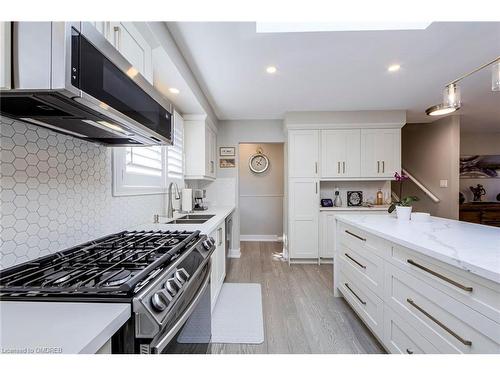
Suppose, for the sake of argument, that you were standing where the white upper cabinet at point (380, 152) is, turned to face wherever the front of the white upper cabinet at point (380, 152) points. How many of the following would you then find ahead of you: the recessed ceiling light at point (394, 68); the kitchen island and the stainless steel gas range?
3

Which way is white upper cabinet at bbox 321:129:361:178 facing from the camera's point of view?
toward the camera

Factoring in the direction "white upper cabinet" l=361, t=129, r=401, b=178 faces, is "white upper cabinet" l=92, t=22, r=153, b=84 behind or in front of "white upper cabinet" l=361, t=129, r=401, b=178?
in front

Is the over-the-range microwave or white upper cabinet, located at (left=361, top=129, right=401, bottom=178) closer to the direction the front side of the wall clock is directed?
the over-the-range microwave

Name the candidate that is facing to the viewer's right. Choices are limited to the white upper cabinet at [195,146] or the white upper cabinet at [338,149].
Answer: the white upper cabinet at [195,146]

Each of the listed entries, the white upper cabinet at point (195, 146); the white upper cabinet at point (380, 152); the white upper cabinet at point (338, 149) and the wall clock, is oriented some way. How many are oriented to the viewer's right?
1

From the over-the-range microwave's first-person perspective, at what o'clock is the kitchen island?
The kitchen island is roughly at 11 o'clock from the over-the-range microwave.

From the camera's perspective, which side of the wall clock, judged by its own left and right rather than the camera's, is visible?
front

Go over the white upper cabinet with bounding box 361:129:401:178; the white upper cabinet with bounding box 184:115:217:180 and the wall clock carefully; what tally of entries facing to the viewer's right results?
1

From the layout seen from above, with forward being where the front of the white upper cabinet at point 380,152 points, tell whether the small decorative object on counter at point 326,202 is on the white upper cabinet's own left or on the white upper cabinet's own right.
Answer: on the white upper cabinet's own right

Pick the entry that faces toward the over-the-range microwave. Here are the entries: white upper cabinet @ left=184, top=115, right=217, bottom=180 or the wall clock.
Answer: the wall clock

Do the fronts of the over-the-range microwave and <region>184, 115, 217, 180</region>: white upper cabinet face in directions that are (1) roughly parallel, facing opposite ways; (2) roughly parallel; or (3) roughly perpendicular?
roughly parallel

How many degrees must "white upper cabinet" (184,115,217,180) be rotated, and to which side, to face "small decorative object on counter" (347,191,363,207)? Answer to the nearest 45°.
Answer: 0° — it already faces it

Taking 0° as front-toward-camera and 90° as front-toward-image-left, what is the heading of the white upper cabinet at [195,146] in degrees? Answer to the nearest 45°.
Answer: approximately 270°

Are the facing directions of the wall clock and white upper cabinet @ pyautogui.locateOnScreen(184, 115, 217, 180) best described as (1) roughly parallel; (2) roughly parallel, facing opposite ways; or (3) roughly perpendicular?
roughly perpendicular
